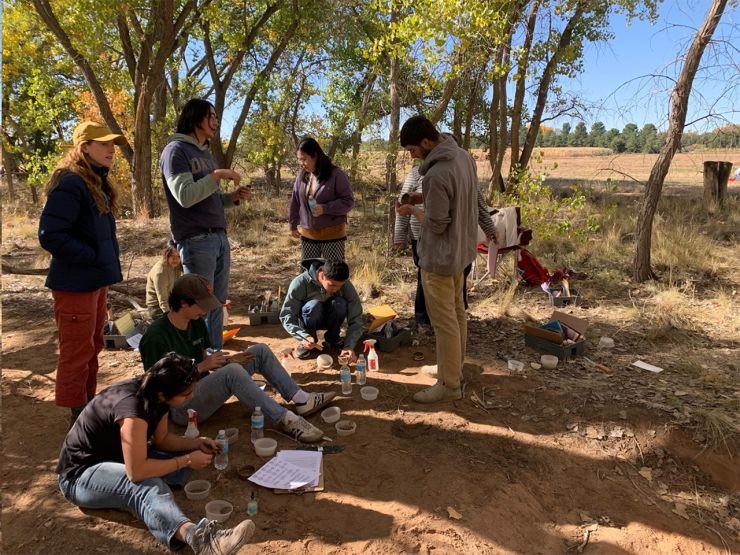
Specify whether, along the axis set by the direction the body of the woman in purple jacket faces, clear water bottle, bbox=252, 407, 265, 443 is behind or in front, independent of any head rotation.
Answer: in front

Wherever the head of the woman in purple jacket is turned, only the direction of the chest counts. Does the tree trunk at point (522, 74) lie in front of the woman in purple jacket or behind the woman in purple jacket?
behind

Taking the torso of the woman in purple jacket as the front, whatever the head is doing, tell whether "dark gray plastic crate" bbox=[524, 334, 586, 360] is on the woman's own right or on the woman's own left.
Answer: on the woman's own left

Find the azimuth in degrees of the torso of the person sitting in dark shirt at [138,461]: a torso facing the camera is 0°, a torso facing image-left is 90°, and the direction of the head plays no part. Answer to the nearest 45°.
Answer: approximately 270°

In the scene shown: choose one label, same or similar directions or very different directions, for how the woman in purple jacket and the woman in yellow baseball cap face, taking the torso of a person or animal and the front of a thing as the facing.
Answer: very different directions

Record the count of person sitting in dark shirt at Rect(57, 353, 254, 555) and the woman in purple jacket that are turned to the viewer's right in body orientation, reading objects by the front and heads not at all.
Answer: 1

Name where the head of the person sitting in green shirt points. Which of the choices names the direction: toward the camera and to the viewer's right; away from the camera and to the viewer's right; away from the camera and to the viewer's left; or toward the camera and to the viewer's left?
toward the camera and to the viewer's right

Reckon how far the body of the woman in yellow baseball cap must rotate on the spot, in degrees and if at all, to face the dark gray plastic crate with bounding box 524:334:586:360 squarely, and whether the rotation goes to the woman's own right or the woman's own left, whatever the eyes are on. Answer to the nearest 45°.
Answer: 0° — they already face it

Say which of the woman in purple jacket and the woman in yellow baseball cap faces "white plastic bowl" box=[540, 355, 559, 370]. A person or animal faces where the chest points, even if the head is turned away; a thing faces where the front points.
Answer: the woman in yellow baseball cap

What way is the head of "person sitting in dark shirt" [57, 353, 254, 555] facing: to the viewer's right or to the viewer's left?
to the viewer's right

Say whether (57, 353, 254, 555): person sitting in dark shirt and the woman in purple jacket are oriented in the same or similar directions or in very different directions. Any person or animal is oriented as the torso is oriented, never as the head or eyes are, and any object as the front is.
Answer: very different directions

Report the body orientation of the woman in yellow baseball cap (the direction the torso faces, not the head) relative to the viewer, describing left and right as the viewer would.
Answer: facing to the right of the viewer

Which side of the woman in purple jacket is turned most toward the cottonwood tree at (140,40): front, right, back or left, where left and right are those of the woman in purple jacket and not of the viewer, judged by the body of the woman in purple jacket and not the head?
right

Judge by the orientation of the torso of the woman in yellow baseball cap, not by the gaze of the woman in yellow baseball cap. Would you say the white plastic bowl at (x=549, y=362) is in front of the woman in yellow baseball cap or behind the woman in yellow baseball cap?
in front

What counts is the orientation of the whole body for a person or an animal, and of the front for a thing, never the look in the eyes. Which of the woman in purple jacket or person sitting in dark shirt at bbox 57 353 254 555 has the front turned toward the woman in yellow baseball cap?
the woman in purple jacket
